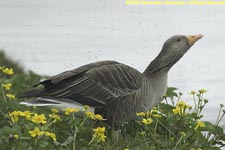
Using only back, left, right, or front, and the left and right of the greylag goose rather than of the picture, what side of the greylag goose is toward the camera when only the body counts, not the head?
right

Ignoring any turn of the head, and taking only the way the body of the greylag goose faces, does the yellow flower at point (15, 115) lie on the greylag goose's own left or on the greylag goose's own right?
on the greylag goose's own right
